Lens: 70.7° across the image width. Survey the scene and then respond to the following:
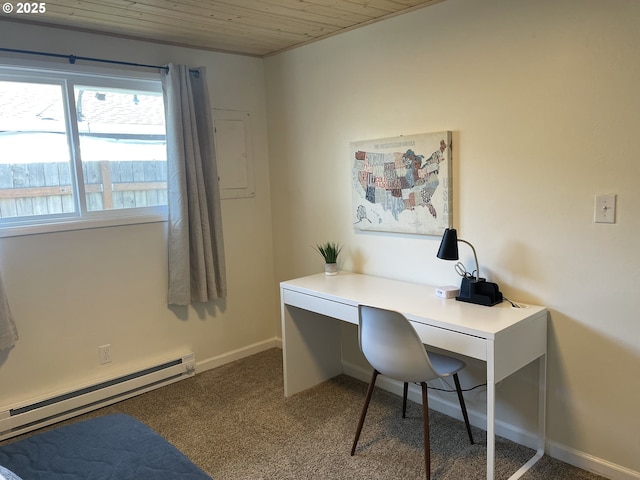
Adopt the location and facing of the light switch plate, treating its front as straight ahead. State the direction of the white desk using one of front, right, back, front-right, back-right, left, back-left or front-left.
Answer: right

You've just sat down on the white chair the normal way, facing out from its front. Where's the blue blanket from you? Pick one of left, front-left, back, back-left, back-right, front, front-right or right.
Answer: back

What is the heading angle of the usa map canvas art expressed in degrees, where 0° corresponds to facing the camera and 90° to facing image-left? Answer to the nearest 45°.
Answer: approximately 45°

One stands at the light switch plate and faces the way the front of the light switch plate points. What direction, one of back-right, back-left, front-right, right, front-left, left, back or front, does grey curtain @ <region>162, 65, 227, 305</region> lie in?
right

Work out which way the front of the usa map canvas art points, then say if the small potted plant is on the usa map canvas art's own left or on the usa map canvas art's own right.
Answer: on the usa map canvas art's own right

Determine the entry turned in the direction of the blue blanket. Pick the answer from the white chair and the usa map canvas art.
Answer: the usa map canvas art

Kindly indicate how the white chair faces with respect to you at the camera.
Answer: facing away from the viewer and to the right of the viewer

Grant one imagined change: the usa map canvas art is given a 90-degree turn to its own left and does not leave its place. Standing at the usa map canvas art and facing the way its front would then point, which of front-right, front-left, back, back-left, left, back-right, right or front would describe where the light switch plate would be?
front

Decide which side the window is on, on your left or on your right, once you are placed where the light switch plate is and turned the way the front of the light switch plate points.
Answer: on your right
